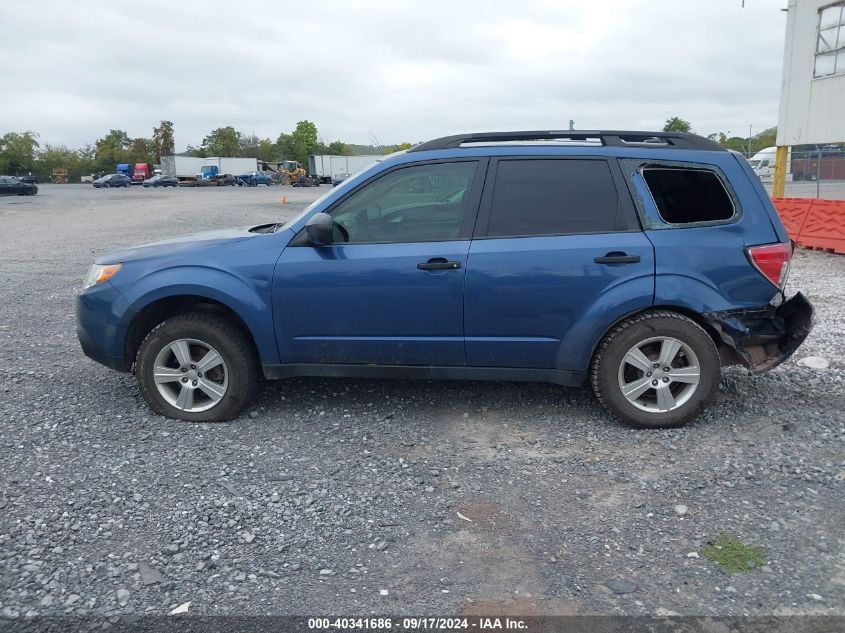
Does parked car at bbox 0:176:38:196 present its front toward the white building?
no

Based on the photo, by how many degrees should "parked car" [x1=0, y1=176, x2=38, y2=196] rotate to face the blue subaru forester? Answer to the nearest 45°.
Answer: approximately 90° to its right

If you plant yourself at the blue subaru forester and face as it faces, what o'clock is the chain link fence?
The chain link fence is roughly at 4 o'clock from the blue subaru forester.

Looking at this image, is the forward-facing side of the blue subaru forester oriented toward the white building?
no

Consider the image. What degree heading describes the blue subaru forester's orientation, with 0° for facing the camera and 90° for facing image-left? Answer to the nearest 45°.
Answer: approximately 90°

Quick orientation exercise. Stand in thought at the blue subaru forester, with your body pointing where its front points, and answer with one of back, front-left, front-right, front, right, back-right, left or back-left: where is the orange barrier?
back-right

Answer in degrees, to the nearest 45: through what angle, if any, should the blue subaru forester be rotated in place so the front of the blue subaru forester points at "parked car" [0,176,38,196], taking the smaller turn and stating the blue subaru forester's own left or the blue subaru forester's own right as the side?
approximately 45° to the blue subaru forester's own right

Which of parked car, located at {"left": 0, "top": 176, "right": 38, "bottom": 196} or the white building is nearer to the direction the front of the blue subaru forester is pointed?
the parked car

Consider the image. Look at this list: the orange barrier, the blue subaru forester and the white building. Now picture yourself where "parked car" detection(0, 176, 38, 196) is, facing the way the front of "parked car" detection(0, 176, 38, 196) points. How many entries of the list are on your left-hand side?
0
